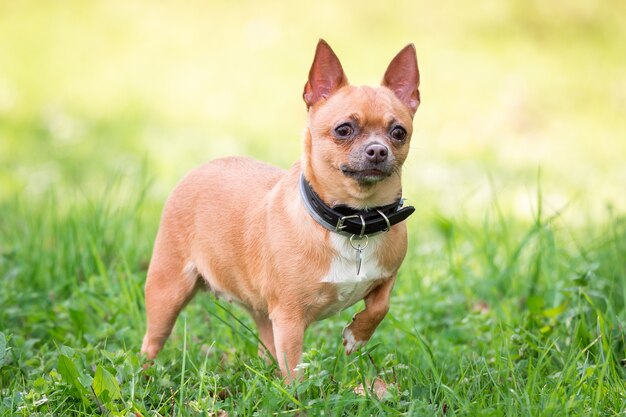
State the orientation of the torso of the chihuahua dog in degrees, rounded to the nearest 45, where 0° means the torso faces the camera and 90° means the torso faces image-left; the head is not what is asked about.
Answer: approximately 315°
